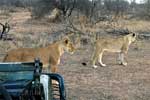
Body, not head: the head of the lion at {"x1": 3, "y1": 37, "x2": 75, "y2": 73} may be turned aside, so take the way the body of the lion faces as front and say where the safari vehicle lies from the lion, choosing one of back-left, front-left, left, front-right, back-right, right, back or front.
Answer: right

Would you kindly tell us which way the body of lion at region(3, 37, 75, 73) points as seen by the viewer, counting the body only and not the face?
to the viewer's right

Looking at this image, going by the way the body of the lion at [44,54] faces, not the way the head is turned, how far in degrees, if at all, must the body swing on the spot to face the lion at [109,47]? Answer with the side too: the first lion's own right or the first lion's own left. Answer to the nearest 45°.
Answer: approximately 45° to the first lion's own left
